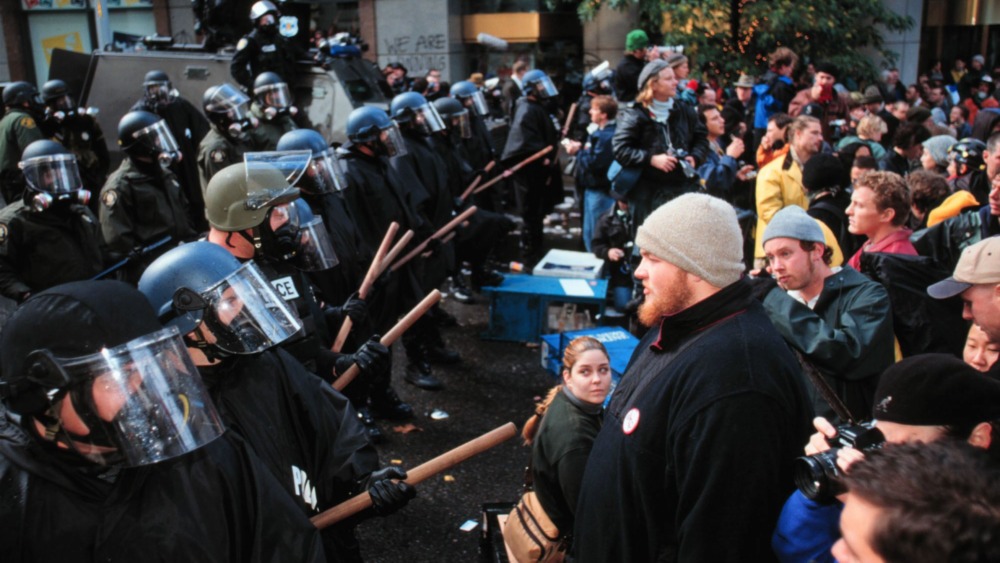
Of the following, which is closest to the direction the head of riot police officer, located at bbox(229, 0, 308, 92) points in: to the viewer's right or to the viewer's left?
to the viewer's right

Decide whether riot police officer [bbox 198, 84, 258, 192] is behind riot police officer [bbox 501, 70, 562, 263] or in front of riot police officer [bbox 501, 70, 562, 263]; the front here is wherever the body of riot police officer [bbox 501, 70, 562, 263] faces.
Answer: behind

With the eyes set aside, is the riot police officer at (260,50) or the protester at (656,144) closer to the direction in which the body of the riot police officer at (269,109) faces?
the protester

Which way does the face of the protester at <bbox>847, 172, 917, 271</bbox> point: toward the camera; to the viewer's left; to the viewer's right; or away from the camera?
to the viewer's left

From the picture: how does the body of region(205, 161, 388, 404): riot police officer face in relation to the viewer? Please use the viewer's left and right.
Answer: facing to the right of the viewer

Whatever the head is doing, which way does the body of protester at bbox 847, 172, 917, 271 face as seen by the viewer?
to the viewer's left

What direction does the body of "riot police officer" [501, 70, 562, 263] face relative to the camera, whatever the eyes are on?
to the viewer's right

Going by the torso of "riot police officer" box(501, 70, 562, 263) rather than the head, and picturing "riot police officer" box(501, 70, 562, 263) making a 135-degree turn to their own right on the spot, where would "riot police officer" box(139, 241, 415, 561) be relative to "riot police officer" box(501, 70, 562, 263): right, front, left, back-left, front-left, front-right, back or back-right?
front-left

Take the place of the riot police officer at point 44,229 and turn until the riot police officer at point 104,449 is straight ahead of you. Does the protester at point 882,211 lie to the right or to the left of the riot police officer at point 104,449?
left

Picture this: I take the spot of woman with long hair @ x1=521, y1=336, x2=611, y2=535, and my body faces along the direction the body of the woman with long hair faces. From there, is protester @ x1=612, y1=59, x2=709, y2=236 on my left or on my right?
on my left

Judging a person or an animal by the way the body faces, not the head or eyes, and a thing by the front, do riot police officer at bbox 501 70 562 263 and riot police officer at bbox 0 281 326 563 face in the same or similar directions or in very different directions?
same or similar directions

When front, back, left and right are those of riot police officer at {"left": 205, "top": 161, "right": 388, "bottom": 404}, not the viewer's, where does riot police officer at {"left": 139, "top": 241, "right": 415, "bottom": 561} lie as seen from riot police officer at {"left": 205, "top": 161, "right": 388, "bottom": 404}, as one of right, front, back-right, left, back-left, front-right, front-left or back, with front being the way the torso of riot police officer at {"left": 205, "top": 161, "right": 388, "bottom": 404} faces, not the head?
right

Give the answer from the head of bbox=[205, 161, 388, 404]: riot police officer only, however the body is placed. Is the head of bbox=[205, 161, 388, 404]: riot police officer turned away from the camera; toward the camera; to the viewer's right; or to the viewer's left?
to the viewer's right

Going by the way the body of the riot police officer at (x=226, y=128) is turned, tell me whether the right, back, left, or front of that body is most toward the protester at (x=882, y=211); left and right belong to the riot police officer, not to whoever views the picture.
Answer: front

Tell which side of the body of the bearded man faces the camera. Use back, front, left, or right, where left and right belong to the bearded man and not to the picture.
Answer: left
